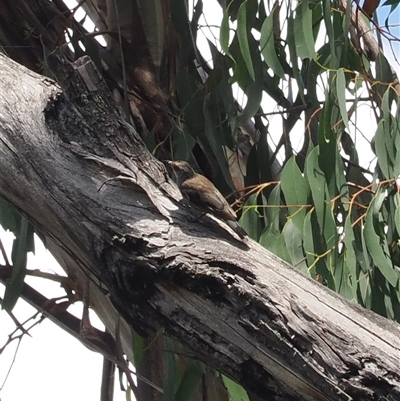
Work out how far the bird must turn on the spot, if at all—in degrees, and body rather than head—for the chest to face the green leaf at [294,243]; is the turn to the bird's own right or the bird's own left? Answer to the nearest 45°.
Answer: approximately 135° to the bird's own right

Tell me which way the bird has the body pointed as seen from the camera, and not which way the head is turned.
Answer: to the viewer's left

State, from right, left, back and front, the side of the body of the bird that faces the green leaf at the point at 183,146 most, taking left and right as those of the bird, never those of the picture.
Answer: right

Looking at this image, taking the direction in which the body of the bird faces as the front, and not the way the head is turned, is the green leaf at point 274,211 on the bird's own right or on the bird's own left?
on the bird's own right

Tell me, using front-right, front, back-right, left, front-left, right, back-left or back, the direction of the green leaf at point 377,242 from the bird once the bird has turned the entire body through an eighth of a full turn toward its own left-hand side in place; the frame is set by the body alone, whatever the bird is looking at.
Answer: back

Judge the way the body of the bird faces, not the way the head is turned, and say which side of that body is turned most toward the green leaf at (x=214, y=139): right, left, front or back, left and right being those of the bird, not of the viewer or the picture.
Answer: right

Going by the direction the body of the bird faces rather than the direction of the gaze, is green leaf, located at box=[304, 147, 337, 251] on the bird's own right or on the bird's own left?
on the bird's own right
